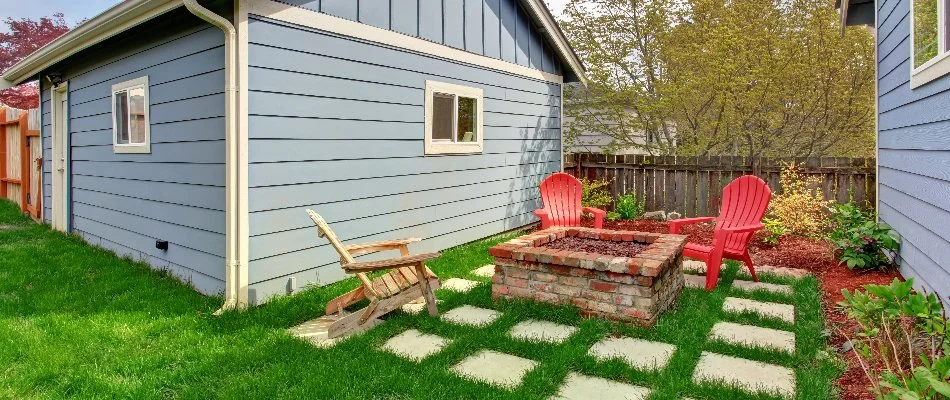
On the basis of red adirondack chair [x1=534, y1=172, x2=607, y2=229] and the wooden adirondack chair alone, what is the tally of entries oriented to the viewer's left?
0

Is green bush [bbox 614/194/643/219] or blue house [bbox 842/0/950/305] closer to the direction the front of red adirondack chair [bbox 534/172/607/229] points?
the blue house

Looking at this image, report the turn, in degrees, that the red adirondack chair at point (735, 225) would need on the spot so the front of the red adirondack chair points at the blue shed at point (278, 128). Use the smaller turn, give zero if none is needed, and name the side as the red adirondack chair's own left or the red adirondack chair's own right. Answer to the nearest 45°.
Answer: approximately 45° to the red adirondack chair's own right

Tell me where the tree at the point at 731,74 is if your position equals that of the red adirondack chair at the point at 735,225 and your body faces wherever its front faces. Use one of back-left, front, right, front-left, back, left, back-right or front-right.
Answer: back-right

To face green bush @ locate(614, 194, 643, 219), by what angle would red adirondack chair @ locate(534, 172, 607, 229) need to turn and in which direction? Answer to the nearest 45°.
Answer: approximately 135° to its left

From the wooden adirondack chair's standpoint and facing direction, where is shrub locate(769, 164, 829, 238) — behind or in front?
in front

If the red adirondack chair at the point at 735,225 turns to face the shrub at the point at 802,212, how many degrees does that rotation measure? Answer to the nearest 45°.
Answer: approximately 135° to its right

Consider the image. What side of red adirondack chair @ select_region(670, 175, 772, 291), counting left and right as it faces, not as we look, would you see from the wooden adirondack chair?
front

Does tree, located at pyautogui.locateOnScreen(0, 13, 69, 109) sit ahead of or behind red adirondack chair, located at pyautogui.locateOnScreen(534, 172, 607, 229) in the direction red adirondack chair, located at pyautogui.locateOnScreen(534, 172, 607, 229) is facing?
behind

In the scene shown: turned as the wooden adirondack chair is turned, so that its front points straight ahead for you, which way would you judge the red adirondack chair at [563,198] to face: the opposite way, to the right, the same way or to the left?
to the right

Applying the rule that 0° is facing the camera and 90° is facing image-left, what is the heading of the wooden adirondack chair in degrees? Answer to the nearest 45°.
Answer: approximately 225°

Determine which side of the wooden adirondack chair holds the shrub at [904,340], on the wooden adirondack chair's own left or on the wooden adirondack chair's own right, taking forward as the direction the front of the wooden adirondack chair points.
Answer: on the wooden adirondack chair's own right

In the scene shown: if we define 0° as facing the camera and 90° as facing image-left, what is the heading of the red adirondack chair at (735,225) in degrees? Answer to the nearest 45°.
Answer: approximately 45°

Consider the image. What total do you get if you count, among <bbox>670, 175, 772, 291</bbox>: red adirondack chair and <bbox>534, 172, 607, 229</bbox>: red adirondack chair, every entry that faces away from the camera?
0
